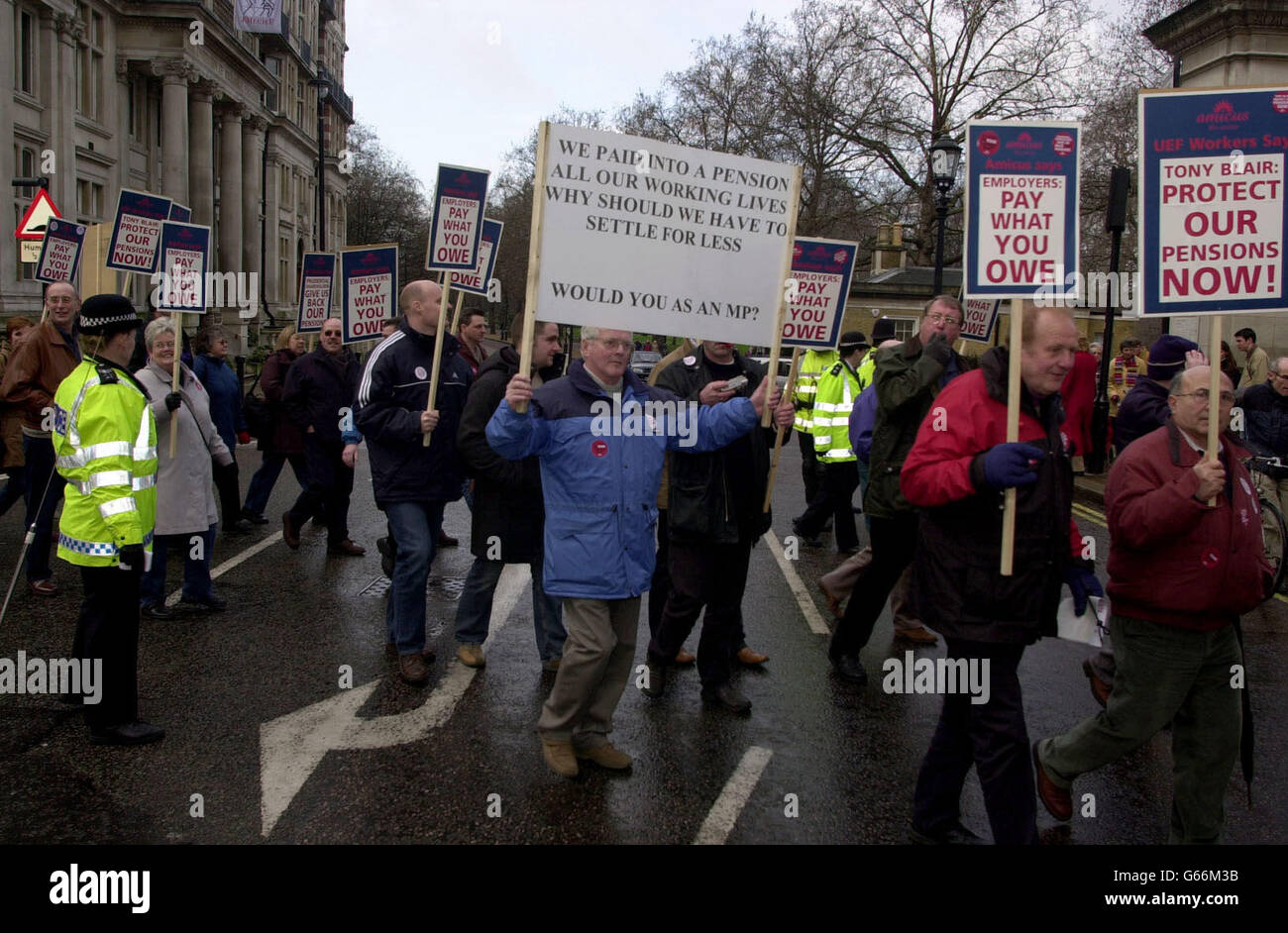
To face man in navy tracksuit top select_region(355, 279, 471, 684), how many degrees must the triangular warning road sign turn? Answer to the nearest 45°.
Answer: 0° — it already faces them

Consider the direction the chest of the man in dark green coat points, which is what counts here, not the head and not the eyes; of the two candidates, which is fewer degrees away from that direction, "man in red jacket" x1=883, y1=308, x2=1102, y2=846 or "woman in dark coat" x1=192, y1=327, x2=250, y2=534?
the man in red jacket

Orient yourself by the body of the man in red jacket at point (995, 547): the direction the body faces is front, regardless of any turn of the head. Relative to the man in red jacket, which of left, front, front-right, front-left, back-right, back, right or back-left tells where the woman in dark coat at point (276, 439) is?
back

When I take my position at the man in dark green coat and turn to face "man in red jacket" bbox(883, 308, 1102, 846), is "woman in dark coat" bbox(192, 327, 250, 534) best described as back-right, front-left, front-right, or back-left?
back-right
